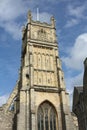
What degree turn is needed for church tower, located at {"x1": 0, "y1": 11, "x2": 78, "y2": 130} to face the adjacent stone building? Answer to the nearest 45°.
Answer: approximately 90° to its left

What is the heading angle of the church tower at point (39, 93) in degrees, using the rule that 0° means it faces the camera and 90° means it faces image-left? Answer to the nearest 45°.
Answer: approximately 0°
